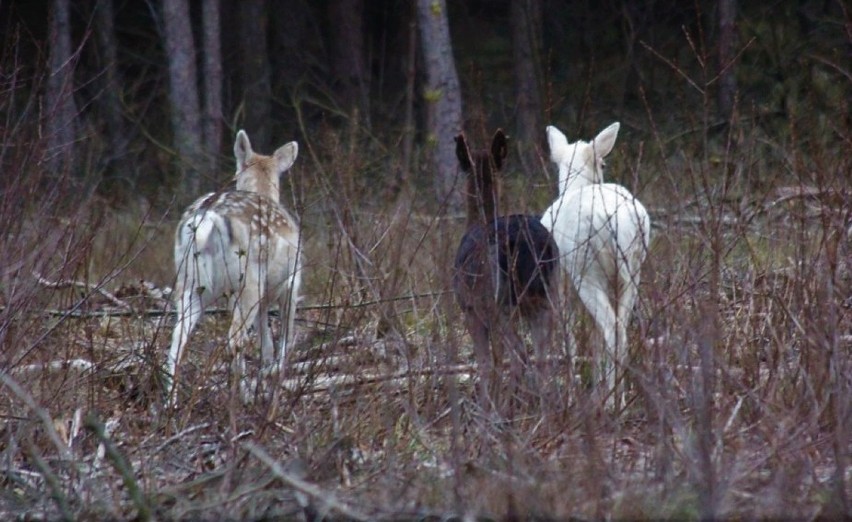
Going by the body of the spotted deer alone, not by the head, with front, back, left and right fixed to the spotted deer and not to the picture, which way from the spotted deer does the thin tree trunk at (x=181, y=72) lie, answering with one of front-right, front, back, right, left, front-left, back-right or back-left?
front-left

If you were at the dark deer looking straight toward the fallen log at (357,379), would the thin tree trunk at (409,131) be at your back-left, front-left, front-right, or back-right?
back-right

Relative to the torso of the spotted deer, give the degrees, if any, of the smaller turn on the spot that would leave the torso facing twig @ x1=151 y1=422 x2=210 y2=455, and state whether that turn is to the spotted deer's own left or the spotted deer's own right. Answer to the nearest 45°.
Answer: approximately 135° to the spotted deer's own right

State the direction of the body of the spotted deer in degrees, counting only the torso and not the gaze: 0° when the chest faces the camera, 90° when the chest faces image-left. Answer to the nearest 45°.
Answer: approximately 225°
